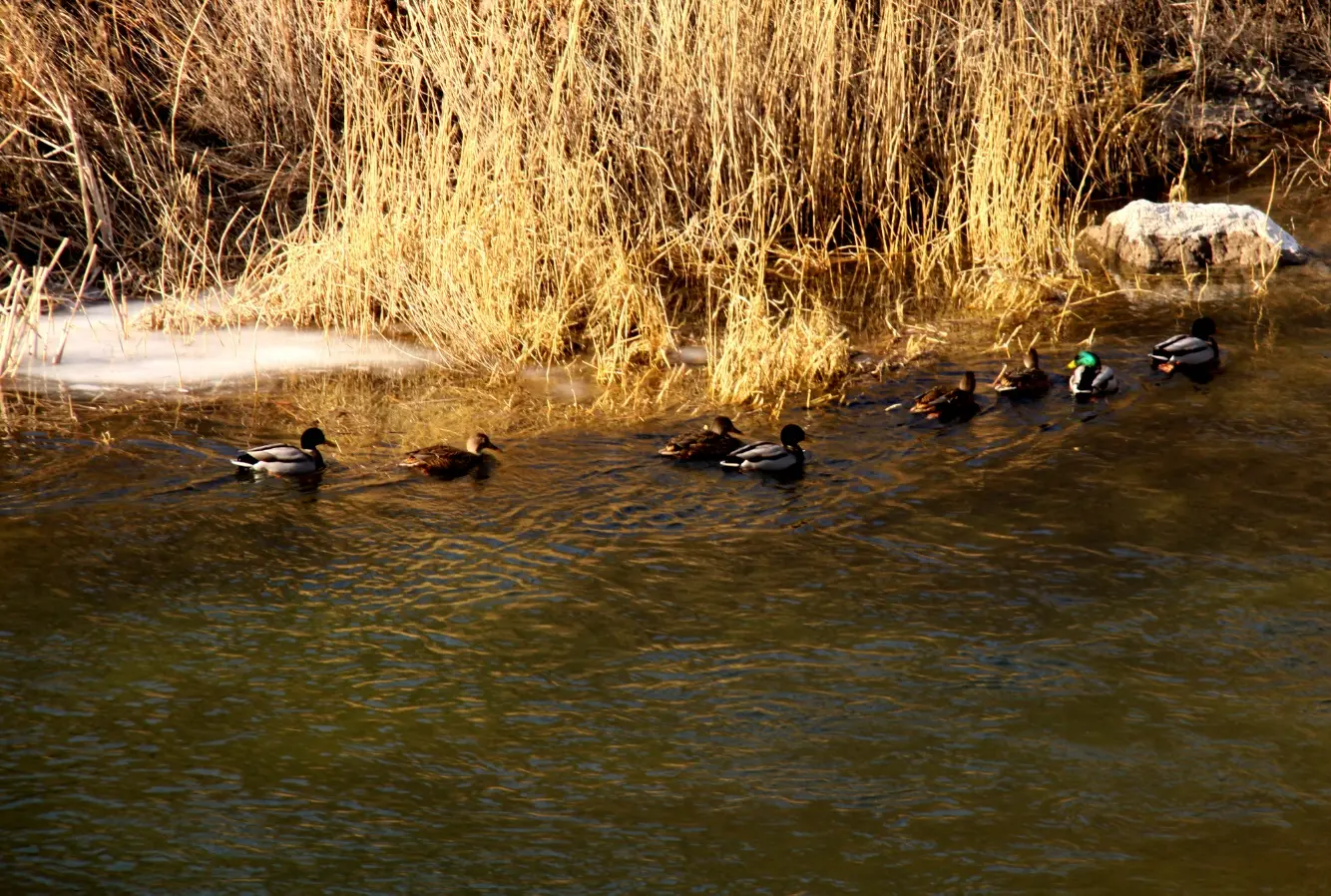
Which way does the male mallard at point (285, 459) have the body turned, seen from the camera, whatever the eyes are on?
to the viewer's right

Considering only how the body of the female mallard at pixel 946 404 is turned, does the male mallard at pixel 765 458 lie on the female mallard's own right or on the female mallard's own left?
on the female mallard's own right

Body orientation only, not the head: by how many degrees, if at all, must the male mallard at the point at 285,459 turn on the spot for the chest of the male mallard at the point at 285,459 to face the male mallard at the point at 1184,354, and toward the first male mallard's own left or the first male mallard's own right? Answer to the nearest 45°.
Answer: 0° — it already faces it

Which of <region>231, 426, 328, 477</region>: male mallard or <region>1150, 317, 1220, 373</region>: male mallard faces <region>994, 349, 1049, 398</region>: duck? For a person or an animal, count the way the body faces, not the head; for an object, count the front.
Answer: <region>231, 426, 328, 477</region>: male mallard

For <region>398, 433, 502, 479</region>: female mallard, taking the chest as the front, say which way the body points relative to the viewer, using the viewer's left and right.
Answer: facing to the right of the viewer

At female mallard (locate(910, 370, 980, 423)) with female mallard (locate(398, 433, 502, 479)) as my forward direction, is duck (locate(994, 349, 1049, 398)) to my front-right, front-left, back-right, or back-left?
back-right

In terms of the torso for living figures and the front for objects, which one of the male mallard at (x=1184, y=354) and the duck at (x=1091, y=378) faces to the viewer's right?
the male mallard

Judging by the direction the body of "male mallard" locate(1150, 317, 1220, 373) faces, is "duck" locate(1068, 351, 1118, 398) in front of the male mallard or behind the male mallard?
behind

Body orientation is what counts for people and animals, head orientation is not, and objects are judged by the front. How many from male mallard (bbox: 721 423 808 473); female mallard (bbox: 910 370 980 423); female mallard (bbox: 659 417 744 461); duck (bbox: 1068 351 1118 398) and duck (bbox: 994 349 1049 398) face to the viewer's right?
4

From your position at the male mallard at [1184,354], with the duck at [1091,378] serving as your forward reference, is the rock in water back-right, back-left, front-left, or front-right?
back-right

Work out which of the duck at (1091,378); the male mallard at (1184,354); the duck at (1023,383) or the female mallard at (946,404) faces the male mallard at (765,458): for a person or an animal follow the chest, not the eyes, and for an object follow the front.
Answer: the duck at (1091,378)

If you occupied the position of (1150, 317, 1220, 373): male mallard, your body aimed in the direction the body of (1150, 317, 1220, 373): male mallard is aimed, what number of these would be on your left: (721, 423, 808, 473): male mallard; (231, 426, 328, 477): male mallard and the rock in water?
1

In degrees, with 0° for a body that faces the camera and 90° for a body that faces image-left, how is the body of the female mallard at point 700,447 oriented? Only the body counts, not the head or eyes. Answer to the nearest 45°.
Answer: approximately 270°

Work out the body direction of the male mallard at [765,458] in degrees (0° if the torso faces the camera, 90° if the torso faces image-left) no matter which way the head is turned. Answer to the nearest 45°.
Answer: approximately 270°

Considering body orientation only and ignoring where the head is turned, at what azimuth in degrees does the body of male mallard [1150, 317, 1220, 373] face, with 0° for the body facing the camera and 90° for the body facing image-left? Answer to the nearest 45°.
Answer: approximately 270°
